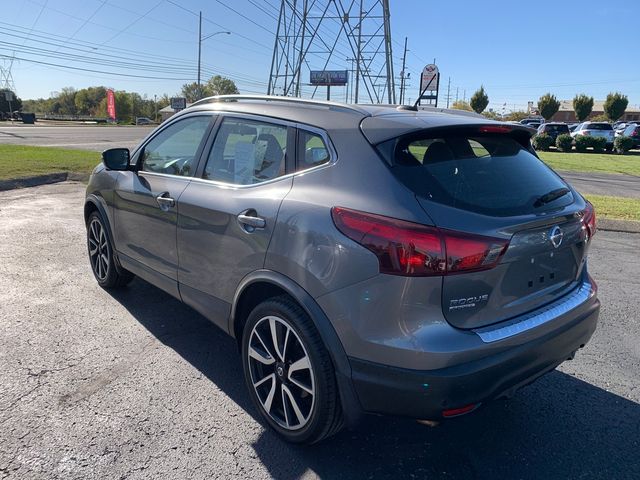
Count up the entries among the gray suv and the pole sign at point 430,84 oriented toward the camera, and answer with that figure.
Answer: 1

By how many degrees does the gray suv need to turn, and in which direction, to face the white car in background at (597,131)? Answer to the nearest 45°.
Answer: approximately 90° to its right

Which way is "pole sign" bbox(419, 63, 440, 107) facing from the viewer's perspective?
toward the camera

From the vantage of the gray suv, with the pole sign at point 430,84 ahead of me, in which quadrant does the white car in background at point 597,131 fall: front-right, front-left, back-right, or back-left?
front-right

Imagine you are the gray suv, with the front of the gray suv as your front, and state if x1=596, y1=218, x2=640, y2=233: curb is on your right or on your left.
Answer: on your right

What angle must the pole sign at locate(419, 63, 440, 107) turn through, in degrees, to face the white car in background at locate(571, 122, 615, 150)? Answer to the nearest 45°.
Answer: approximately 45° to its left

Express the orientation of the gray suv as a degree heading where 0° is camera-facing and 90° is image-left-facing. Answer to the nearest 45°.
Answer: approximately 135°

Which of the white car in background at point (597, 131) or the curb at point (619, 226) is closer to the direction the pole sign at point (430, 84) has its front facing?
the curb

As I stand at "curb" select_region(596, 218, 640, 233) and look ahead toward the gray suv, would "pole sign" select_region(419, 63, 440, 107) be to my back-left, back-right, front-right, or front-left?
back-right

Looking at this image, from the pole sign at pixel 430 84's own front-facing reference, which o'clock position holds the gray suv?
The gray suv is roughly at 12 o'clock from the pole sign.
